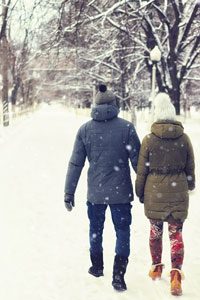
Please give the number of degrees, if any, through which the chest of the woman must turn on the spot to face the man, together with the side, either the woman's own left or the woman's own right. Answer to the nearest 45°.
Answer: approximately 90° to the woman's own left

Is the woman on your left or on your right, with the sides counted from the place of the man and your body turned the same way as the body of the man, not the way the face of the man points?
on your right

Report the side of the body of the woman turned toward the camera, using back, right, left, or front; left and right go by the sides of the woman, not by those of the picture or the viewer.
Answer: back

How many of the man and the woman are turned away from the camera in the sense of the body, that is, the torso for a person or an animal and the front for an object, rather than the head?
2

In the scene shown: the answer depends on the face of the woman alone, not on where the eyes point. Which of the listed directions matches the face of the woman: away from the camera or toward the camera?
away from the camera

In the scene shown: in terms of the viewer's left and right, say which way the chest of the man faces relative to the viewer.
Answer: facing away from the viewer

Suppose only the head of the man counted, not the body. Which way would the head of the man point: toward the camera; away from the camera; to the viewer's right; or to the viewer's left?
away from the camera
